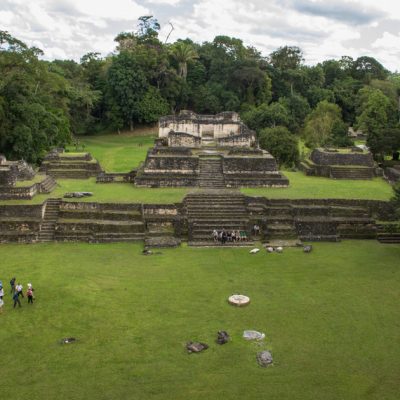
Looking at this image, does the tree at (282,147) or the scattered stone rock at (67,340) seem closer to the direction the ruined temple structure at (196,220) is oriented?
the scattered stone rock

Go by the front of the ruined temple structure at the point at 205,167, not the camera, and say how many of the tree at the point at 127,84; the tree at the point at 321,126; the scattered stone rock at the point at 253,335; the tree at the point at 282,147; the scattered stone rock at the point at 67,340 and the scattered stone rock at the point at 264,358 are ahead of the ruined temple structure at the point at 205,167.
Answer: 3

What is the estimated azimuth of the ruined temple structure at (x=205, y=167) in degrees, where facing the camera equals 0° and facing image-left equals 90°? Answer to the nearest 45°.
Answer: approximately 0°

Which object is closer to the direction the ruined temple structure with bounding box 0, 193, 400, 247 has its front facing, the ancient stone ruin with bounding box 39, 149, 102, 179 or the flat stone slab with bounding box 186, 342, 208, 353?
the flat stone slab

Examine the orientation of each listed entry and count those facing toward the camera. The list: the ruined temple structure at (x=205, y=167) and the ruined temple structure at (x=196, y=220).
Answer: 2

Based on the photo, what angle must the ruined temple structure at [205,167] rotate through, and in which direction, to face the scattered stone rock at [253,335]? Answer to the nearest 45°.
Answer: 0° — it already faces it

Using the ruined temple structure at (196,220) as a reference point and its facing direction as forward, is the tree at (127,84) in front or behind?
behind

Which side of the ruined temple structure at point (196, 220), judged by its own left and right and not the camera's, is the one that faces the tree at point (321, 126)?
back
